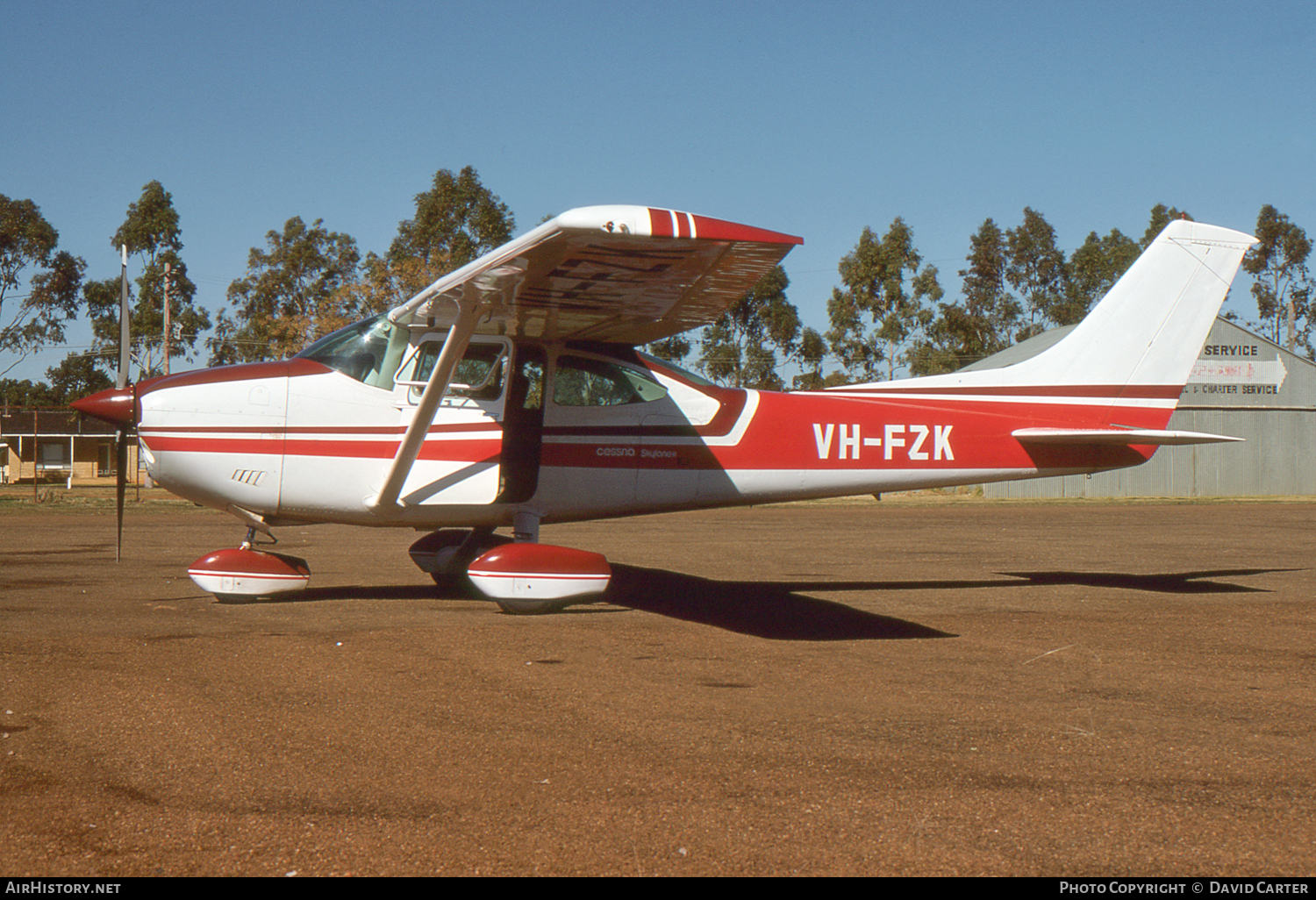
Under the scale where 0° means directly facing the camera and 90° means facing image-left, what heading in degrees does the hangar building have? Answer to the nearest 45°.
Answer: approximately 0°

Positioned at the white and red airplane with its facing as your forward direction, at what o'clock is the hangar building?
The hangar building is roughly at 4 o'clock from the white and red airplane.

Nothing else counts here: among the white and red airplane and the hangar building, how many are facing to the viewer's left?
1

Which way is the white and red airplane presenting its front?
to the viewer's left

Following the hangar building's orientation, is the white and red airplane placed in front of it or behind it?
in front
